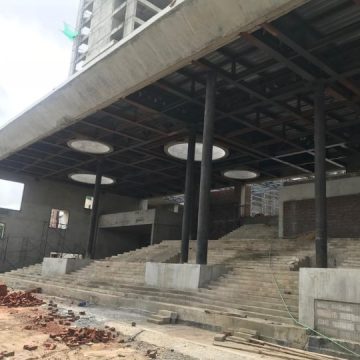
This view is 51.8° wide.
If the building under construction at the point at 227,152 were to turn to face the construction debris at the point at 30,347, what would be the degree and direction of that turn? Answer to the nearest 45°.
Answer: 0° — it already faces it

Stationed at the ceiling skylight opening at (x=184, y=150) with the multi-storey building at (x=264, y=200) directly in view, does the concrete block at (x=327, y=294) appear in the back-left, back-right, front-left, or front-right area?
back-right

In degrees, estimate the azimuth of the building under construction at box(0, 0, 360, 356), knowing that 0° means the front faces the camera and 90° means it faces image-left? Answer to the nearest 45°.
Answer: approximately 45°

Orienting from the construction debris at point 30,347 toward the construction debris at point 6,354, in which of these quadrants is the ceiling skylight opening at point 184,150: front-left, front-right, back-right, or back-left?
back-right
